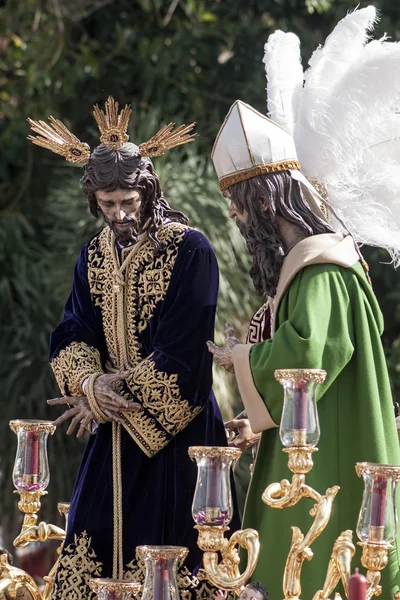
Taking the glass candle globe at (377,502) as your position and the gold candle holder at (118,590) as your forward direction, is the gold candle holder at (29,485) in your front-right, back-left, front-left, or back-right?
front-right

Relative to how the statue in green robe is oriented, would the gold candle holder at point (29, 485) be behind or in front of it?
in front

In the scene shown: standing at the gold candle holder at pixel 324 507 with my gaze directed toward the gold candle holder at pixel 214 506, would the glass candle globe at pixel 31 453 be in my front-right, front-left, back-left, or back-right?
front-right

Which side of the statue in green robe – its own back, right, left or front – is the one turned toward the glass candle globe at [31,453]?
front

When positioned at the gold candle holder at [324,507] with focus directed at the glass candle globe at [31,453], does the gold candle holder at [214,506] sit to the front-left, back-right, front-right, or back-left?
front-left

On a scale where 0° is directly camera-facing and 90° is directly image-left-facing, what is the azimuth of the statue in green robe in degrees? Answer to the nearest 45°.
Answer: approximately 90°
